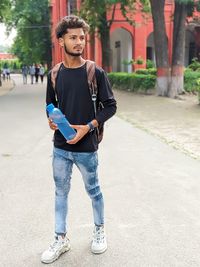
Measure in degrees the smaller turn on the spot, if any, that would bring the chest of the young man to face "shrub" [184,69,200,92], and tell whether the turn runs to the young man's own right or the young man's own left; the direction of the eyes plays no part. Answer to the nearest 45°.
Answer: approximately 180°

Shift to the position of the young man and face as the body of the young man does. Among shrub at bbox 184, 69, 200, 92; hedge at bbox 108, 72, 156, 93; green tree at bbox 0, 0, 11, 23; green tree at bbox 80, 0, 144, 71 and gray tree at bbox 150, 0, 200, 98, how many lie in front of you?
0

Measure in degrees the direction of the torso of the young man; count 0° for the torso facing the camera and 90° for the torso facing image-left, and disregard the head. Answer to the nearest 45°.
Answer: approximately 0°

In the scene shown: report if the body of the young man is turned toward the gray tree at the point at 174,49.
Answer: no

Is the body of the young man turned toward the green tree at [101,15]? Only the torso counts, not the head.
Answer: no

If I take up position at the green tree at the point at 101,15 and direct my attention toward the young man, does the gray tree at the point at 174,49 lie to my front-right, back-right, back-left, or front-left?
front-left

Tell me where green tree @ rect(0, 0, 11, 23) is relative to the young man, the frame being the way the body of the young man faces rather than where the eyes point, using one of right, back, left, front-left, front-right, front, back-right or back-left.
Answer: back

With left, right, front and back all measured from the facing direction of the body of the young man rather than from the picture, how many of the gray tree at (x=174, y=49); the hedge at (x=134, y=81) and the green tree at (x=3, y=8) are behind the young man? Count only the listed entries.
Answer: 3

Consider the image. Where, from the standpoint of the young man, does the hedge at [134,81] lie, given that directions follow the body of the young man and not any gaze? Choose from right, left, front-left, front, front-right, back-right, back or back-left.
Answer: back

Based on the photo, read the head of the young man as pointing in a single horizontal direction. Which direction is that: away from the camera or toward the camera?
toward the camera
